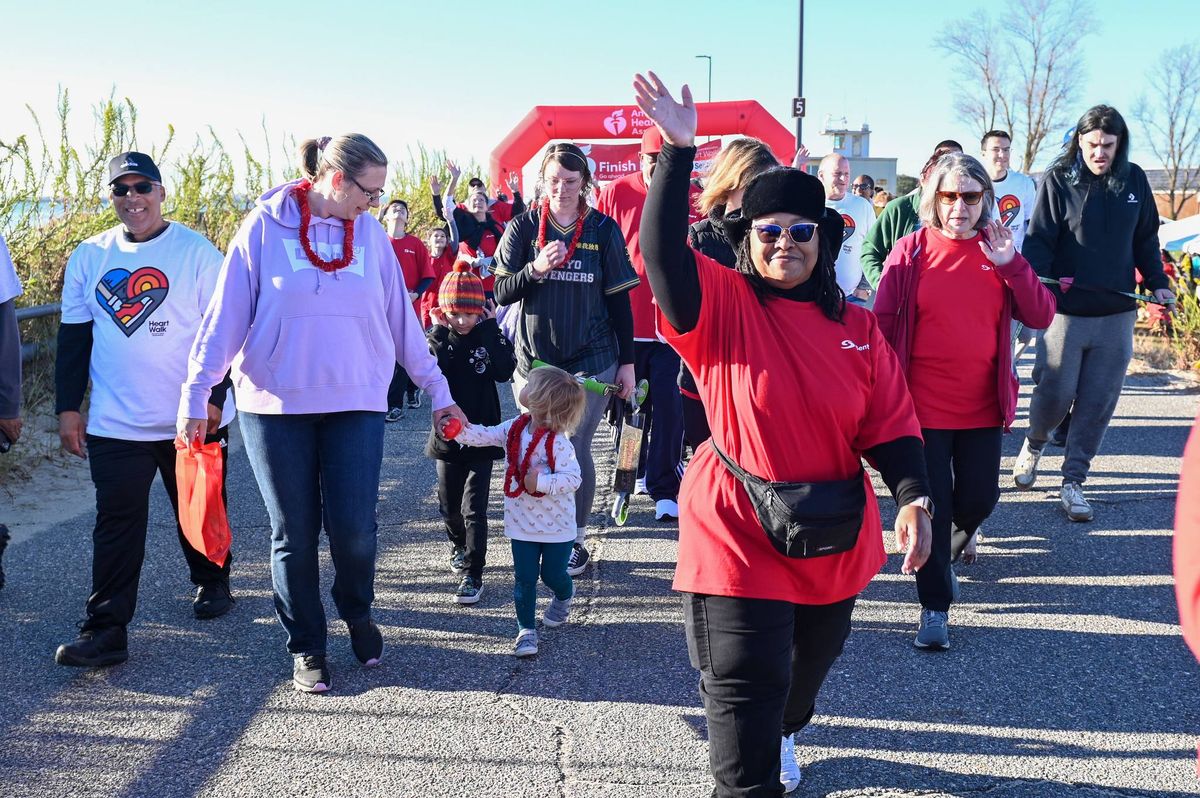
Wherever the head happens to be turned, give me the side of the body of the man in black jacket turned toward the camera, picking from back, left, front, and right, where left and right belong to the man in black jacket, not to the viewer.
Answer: front

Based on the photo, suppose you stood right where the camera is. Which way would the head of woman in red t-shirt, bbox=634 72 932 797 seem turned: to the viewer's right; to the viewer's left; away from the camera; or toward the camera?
toward the camera

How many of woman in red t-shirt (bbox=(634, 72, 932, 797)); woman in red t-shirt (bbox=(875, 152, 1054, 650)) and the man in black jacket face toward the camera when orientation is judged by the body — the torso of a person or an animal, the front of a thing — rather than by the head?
3

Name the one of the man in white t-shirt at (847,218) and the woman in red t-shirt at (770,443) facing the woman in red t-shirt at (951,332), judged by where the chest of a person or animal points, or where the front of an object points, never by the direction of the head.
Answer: the man in white t-shirt

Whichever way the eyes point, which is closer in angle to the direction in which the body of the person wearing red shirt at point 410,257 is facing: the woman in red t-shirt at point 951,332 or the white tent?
the woman in red t-shirt

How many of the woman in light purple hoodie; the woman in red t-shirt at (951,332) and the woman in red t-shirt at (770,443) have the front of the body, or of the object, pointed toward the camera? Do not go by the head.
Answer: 3

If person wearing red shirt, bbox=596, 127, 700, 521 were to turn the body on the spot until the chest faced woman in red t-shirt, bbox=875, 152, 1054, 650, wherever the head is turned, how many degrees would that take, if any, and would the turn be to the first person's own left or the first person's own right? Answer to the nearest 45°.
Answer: approximately 45° to the first person's own left

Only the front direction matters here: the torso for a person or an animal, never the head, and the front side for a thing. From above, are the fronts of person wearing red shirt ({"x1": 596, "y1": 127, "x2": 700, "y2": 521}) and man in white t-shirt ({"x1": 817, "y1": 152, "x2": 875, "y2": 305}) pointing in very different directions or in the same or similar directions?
same or similar directions

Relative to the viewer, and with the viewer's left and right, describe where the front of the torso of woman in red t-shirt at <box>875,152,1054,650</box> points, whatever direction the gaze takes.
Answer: facing the viewer

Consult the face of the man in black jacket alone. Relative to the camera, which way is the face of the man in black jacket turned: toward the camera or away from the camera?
toward the camera

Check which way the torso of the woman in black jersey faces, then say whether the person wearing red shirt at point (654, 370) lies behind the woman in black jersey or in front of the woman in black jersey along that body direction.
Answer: behind

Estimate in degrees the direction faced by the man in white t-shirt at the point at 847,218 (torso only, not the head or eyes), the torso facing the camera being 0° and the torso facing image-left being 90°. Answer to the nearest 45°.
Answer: approximately 0°

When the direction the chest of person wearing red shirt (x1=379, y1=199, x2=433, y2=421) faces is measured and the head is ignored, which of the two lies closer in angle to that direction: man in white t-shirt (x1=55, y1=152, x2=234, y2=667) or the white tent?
the man in white t-shirt

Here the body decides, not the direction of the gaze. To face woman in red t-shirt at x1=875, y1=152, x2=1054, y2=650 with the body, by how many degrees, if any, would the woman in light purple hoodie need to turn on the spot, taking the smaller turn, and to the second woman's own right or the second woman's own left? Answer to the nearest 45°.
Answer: approximately 90° to the second woman's own left

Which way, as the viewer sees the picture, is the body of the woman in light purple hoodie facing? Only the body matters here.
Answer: toward the camera

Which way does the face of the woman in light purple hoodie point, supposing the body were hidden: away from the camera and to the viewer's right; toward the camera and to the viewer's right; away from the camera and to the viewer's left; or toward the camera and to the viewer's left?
toward the camera and to the viewer's right

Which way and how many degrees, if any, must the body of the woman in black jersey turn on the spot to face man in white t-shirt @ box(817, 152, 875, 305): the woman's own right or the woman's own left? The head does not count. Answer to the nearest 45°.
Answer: approximately 135° to the woman's own left

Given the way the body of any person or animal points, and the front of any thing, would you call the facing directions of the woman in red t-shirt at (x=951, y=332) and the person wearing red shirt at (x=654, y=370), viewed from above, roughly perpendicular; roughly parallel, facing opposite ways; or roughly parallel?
roughly parallel
